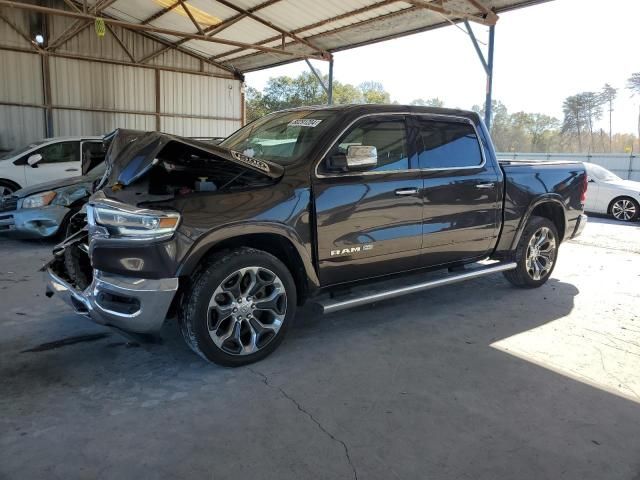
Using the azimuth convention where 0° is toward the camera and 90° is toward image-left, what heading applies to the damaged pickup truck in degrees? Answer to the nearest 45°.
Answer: approximately 45°

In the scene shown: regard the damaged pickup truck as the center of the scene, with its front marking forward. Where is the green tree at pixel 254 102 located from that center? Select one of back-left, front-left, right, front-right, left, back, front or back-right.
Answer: back-right

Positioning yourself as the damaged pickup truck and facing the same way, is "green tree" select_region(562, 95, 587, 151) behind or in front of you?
behind

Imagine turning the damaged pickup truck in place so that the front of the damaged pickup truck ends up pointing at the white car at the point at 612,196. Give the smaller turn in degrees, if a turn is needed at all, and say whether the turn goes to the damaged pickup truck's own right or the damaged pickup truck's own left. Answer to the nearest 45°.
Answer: approximately 180°
